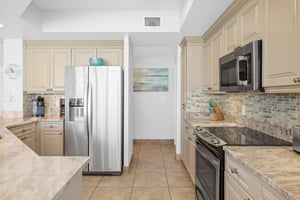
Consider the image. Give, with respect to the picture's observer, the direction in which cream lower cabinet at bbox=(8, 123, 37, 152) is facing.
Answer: facing the viewer and to the right of the viewer

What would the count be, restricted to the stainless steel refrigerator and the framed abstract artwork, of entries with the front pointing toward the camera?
2

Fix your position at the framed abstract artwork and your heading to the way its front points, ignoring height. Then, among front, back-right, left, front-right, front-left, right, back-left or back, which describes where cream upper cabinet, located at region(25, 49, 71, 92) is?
front-right

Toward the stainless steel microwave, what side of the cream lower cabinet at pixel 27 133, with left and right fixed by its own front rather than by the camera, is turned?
front

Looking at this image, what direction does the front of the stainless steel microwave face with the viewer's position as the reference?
facing the viewer and to the left of the viewer

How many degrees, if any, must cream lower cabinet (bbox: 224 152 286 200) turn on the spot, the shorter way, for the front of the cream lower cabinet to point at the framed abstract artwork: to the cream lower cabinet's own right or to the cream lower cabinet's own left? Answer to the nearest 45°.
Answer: approximately 90° to the cream lower cabinet's own right

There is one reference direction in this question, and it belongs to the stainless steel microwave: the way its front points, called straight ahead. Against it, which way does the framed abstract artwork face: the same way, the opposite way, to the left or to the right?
to the left

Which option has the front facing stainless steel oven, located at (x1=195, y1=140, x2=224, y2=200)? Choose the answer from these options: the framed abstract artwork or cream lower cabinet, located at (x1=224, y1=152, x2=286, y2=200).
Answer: the framed abstract artwork

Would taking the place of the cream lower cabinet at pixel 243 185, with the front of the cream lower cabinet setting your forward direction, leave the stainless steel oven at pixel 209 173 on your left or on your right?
on your right

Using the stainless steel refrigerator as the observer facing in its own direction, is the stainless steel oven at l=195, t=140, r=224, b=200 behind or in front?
in front

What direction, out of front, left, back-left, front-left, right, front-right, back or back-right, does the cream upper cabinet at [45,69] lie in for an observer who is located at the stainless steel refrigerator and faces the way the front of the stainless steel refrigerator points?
back-right

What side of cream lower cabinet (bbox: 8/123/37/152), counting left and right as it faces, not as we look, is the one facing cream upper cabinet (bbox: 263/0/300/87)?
front

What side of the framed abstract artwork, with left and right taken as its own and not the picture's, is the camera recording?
front

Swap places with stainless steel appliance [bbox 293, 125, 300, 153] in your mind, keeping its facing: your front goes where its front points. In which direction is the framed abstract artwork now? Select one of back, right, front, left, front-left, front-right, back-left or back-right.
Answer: right

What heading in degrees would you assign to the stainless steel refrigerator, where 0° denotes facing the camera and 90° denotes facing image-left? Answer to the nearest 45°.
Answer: approximately 0°

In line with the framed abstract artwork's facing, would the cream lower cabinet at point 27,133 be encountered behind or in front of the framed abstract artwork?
in front

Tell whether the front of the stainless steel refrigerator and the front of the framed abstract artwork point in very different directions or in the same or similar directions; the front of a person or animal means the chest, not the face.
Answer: same or similar directions
